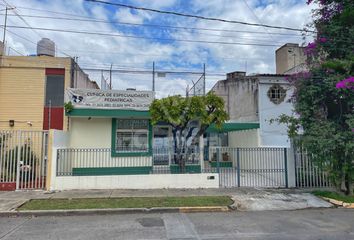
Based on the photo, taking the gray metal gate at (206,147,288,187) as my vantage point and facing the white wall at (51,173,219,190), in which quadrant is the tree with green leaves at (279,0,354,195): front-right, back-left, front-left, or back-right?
back-left

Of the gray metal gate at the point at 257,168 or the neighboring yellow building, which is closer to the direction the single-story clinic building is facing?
the gray metal gate

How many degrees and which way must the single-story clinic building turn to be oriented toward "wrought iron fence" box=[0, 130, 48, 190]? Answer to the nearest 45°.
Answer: approximately 45° to its right

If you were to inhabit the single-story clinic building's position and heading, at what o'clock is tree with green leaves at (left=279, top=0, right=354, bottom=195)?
The tree with green leaves is roughly at 10 o'clock from the single-story clinic building.

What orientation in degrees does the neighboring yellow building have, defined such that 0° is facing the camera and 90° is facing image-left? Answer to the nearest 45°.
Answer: approximately 0°

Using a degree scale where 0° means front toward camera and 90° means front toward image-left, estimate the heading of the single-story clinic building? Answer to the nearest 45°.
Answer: approximately 0°

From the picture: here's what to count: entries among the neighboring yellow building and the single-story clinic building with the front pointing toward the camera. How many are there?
2
